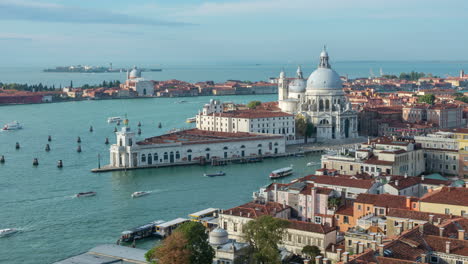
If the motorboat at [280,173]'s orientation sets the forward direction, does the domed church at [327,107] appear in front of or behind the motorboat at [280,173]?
behind

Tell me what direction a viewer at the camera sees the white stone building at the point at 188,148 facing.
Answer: facing the viewer and to the left of the viewer

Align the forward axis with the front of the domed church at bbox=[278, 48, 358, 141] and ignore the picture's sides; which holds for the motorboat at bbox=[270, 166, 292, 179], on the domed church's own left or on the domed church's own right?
on the domed church's own right

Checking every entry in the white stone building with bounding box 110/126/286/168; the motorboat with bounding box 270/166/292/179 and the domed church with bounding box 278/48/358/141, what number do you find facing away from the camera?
0

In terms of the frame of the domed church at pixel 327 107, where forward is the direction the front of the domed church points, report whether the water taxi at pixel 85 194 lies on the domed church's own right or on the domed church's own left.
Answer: on the domed church's own right

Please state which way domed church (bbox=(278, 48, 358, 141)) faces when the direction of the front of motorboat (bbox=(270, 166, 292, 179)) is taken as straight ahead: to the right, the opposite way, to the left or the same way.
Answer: to the left

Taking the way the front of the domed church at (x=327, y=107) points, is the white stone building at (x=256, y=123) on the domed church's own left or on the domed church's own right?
on the domed church's own right

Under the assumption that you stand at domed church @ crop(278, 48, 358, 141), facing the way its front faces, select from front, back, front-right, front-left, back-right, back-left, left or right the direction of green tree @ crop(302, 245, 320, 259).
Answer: front-right
